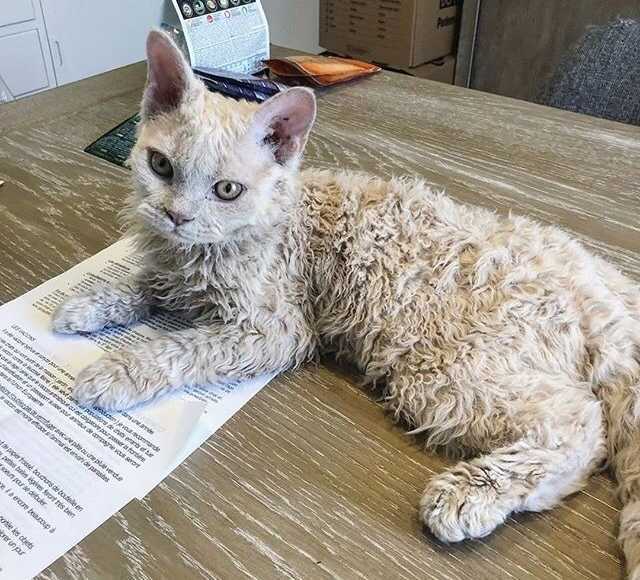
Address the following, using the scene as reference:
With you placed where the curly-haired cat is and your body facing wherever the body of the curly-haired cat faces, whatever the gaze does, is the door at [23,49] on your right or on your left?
on your right

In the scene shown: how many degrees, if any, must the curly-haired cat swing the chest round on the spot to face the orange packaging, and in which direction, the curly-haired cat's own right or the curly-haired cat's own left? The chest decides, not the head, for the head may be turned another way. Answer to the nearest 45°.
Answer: approximately 90° to the curly-haired cat's own right

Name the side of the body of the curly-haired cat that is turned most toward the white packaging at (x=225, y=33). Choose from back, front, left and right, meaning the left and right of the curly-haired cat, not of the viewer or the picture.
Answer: right

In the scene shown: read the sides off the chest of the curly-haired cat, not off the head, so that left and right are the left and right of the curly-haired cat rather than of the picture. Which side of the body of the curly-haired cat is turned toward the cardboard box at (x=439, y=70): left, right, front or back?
right

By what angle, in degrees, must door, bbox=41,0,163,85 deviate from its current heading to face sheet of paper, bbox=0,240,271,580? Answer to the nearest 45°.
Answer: approximately 45° to its right

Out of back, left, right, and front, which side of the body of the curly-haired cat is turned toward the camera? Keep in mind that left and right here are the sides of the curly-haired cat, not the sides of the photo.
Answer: left

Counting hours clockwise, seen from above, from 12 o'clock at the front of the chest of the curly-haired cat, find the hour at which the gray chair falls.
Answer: The gray chair is roughly at 4 o'clock from the curly-haired cat.

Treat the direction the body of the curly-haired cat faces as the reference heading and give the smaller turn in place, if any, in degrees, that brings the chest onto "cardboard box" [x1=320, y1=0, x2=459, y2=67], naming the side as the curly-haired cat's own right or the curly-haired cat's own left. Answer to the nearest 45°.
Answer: approximately 90° to the curly-haired cat's own right
